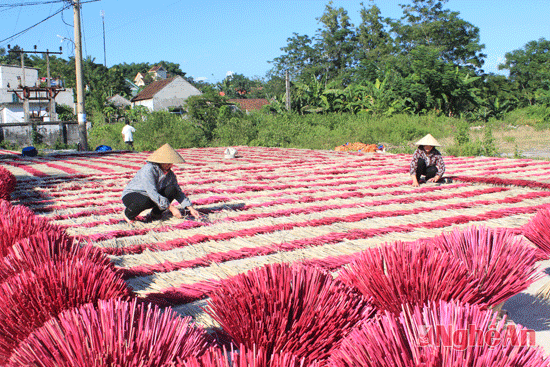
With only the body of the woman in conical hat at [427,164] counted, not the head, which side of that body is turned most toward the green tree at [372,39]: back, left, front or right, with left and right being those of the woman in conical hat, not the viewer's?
back

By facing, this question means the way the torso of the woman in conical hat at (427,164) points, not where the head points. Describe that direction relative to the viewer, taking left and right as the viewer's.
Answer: facing the viewer

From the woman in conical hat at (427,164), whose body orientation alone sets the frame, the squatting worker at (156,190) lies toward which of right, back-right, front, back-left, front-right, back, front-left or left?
front-right

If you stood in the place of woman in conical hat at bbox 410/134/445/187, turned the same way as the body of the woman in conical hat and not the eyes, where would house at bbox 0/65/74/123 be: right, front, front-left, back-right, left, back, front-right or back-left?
back-right

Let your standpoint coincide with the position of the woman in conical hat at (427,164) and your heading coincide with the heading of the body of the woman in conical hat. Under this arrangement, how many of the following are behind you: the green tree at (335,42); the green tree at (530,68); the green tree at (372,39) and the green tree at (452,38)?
4

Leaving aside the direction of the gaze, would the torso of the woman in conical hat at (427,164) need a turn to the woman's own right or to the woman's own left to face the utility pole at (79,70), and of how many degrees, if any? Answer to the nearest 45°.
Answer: approximately 135° to the woman's own right

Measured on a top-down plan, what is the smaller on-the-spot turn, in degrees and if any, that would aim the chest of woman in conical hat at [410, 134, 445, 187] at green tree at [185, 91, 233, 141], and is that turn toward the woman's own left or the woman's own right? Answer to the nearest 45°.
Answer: approximately 135° to the woman's own right

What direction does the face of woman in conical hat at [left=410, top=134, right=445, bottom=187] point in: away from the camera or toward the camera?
toward the camera

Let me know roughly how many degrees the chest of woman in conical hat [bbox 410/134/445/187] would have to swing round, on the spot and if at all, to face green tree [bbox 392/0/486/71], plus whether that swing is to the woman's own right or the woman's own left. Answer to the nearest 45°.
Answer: approximately 180°

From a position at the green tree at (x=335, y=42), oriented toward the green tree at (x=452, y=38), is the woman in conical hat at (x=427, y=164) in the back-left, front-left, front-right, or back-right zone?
front-right

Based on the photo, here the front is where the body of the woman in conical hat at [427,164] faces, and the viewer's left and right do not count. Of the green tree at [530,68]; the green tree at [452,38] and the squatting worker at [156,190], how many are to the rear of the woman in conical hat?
2

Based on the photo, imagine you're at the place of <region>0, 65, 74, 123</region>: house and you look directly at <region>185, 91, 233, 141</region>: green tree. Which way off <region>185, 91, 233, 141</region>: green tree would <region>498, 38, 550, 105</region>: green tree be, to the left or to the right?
left

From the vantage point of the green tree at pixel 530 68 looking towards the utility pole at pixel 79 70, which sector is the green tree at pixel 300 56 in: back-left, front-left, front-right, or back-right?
front-right
